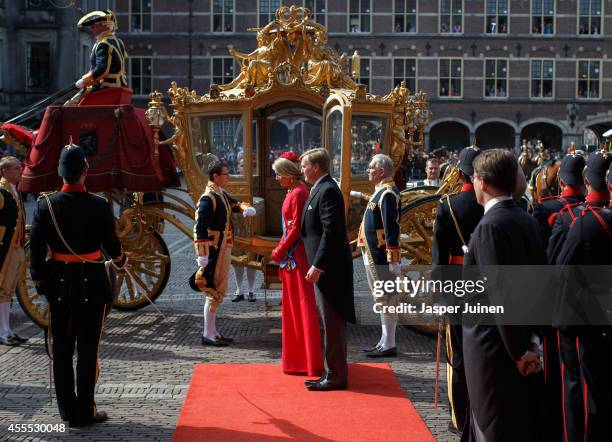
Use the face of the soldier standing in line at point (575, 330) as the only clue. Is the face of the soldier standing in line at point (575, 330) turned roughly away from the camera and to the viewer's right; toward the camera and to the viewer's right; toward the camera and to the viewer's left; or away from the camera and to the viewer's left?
away from the camera and to the viewer's left

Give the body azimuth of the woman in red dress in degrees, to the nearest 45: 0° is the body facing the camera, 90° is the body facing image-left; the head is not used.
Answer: approximately 90°

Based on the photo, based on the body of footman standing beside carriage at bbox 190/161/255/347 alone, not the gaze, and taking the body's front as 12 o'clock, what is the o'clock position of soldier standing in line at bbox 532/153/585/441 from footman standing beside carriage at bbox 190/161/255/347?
soldier standing in line at bbox 532/153/585/441 is roughly at 2 o'clock from footman standing beside carriage at bbox 190/161/255/347.

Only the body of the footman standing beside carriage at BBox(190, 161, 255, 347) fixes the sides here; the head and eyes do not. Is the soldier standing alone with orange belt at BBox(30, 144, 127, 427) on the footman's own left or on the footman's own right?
on the footman's own right

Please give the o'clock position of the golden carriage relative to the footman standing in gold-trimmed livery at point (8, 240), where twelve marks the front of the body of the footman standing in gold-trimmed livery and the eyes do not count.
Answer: The golden carriage is roughly at 12 o'clock from the footman standing in gold-trimmed livery.

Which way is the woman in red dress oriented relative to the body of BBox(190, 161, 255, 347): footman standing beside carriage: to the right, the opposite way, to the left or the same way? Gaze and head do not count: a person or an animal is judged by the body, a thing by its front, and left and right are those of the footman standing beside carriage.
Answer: the opposite way

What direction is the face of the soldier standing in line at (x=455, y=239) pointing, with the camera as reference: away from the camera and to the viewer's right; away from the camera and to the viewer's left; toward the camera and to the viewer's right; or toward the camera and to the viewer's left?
away from the camera and to the viewer's left

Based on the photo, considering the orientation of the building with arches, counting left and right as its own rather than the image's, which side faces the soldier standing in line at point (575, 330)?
front

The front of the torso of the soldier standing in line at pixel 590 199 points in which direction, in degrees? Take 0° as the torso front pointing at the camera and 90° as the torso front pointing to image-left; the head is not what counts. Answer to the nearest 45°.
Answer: approximately 180°

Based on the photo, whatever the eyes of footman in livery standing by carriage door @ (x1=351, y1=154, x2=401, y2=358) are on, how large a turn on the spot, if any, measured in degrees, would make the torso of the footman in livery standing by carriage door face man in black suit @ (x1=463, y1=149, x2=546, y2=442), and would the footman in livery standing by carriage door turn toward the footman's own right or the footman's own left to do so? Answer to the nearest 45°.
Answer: approximately 90° to the footman's own left

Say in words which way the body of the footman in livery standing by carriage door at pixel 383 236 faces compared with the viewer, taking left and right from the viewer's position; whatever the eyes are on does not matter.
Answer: facing to the left of the viewer

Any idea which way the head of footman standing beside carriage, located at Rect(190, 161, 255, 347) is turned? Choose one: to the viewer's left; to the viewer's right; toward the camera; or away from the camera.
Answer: to the viewer's right

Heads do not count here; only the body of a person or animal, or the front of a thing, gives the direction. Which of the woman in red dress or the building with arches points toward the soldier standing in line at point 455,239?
the building with arches

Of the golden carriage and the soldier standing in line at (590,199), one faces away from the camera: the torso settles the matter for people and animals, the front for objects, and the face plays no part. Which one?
the soldier standing in line
